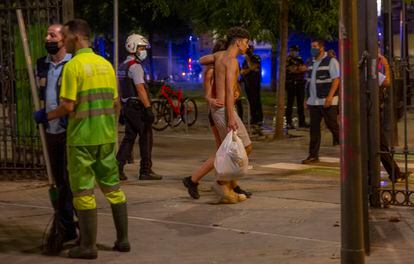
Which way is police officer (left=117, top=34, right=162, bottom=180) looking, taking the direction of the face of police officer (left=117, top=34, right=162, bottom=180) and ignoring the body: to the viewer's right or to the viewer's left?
to the viewer's right

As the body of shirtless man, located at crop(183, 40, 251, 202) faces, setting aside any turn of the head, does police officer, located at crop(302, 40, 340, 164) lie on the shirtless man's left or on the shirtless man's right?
on the shirtless man's left

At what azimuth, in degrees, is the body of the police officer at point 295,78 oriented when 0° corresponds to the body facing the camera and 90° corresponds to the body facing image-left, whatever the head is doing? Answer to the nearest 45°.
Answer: approximately 0°

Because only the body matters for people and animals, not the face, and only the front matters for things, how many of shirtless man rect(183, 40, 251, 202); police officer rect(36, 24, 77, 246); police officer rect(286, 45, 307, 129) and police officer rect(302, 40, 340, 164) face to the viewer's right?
1

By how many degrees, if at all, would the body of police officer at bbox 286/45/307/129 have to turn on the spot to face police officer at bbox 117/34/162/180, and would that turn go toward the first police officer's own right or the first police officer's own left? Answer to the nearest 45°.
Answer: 0° — they already face them

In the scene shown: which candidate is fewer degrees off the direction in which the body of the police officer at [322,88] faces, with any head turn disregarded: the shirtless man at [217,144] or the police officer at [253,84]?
the shirtless man

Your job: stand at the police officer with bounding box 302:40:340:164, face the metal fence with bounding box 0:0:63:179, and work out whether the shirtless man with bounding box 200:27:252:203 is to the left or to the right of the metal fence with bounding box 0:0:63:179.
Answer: left

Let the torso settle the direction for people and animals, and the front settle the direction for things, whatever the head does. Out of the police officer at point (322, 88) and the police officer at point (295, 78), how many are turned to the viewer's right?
0

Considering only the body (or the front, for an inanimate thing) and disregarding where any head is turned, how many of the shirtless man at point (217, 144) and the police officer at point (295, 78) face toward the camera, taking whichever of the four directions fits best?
1
